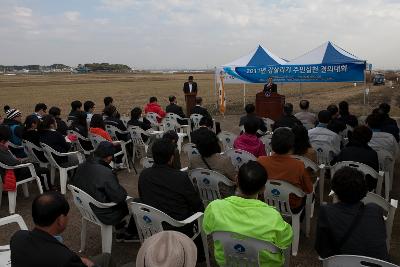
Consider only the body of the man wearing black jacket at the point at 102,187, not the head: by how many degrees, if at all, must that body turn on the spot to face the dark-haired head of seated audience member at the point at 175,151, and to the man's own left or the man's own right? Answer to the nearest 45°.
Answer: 0° — they already face them

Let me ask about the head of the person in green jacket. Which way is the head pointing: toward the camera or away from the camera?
away from the camera

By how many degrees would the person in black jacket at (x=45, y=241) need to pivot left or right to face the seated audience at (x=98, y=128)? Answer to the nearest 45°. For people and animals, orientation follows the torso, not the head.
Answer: approximately 45° to their left

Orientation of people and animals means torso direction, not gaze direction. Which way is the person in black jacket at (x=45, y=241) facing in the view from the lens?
facing away from the viewer and to the right of the viewer

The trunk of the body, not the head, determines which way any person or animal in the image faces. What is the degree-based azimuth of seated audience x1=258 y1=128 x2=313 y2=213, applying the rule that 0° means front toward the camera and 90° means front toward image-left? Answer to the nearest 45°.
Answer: approximately 180°

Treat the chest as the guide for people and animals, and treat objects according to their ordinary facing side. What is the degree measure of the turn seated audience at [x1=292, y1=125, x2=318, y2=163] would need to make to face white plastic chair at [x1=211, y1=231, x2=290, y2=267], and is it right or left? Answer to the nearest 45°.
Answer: approximately 180°

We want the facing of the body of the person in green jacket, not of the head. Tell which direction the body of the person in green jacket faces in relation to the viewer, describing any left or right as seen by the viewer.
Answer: facing away from the viewer

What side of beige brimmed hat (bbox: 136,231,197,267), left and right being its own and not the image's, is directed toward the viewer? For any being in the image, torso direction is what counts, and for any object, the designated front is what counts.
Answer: back

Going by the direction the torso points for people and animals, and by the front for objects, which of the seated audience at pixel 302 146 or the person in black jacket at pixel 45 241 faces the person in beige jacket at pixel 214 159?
the person in black jacket at pixel 45 241

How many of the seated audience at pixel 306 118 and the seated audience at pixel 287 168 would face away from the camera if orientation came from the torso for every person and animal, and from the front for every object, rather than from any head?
2

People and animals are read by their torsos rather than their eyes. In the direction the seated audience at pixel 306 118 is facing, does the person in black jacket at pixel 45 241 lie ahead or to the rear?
to the rear

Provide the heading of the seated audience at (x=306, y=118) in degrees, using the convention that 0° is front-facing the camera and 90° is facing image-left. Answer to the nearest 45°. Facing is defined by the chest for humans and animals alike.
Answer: approximately 180°

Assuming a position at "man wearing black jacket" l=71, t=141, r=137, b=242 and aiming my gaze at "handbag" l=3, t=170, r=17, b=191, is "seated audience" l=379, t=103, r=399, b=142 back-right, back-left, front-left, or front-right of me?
back-right
